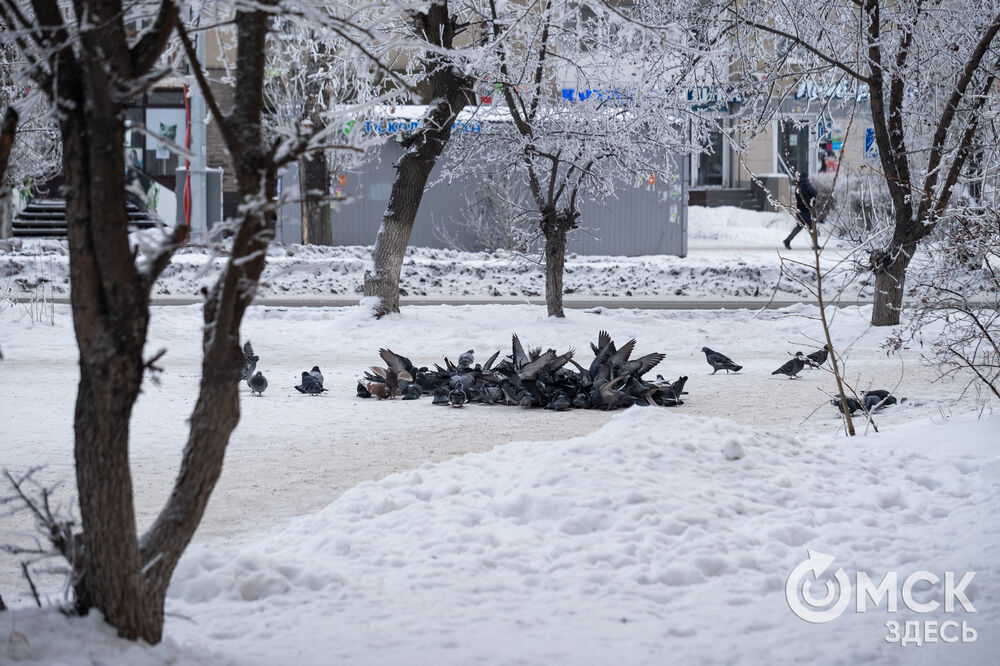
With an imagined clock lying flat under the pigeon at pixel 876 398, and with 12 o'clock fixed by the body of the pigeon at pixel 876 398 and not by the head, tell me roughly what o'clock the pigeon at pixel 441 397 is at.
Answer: the pigeon at pixel 441 397 is roughly at 12 o'clock from the pigeon at pixel 876 398.

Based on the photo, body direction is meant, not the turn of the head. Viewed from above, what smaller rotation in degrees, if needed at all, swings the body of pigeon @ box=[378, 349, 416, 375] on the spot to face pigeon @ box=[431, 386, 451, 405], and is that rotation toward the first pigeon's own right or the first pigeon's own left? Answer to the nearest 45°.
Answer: approximately 45° to the first pigeon's own right

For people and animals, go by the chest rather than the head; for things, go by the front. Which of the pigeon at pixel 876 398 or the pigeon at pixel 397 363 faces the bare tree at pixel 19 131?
the pigeon at pixel 876 398

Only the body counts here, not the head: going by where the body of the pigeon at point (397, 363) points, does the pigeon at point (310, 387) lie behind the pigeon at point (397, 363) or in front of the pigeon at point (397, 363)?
behind

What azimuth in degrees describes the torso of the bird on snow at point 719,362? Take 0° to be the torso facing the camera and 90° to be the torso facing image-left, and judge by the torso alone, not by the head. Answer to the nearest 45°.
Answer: approximately 90°

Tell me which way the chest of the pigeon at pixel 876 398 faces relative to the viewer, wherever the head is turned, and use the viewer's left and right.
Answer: facing to the left of the viewer
